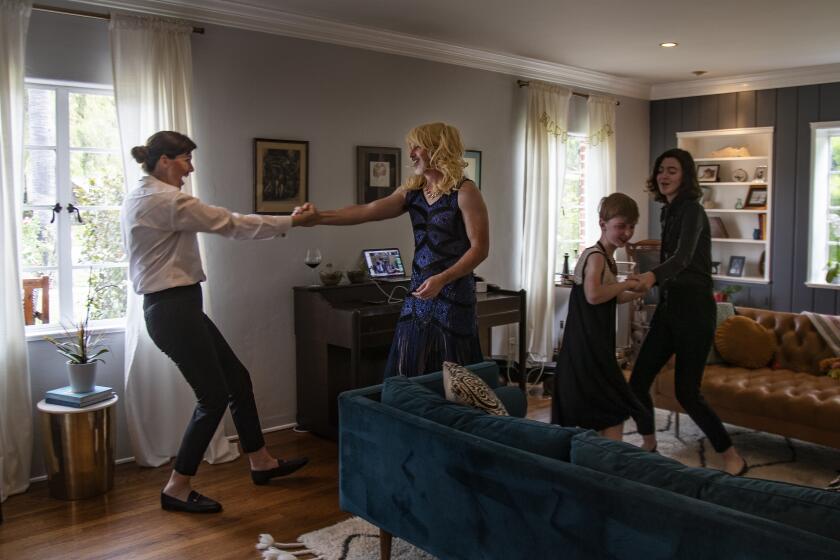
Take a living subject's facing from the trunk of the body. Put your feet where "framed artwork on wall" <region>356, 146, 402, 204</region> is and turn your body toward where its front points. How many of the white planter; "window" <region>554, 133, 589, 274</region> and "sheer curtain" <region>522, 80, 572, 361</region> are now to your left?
2

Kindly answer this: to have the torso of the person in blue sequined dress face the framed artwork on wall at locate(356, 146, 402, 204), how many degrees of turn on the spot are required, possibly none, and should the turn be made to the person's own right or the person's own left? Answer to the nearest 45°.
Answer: approximately 135° to the person's own right

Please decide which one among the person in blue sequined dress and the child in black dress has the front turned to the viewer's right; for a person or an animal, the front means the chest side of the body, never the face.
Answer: the child in black dress

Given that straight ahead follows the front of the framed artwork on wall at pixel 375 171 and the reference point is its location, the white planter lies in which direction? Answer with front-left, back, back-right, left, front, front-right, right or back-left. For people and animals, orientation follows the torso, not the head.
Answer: right

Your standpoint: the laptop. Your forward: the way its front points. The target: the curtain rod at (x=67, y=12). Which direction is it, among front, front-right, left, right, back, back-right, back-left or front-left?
right

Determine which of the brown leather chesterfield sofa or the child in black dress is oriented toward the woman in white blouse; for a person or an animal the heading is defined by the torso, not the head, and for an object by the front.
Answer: the brown leather chesterfield sofa

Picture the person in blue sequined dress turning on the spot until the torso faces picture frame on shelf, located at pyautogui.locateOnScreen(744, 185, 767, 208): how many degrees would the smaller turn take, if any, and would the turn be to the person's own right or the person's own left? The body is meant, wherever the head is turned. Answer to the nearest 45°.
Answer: approximately 180°

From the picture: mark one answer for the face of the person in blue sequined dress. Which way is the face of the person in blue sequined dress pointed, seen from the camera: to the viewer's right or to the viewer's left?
to the viewer's left

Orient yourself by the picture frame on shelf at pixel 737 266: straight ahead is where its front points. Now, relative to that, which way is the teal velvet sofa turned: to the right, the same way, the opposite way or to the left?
the opposite way

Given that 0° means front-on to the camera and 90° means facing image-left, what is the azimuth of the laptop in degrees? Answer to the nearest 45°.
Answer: approximately 315°

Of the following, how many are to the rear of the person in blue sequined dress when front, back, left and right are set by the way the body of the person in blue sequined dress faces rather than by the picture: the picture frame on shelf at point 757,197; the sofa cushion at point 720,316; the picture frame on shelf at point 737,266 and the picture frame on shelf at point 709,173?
4

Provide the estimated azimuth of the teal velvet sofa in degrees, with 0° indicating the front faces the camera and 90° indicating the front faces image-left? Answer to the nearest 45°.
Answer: approximately 225°

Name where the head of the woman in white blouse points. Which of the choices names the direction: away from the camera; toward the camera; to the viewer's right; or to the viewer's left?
to the viewer's right

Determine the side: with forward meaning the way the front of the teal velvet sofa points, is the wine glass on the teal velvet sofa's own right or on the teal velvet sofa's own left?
on the teal velvet sofa's own left

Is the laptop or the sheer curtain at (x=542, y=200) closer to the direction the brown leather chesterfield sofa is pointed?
the laptop

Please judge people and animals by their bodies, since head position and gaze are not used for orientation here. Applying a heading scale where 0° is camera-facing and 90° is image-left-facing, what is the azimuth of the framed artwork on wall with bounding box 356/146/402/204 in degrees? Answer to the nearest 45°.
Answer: approximately 315°

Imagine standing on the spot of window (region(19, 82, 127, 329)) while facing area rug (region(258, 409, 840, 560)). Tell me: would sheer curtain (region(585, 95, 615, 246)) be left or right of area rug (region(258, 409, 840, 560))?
left
